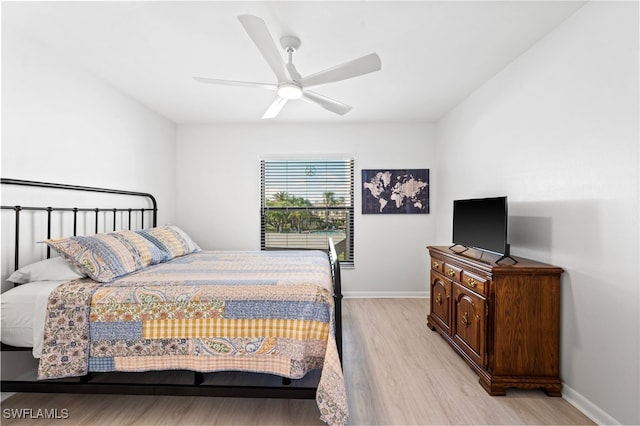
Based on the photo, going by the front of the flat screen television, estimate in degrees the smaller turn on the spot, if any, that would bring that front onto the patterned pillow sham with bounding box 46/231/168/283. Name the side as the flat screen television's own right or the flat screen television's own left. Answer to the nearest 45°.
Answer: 0° — it already faces it

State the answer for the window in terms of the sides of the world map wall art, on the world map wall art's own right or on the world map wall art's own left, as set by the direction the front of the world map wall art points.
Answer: on the world map wall art's own right

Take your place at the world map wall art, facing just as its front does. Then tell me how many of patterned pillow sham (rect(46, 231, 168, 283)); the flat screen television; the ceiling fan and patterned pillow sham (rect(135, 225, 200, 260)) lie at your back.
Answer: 0

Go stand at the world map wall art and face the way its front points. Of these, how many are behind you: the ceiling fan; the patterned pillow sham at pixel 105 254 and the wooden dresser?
0

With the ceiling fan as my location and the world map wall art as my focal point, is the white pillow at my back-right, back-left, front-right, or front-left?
back-left

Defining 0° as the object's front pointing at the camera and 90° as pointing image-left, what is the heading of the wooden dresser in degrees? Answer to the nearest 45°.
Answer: approximately 45°

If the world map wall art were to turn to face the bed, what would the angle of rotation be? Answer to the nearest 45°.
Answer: approximately 45° to its right

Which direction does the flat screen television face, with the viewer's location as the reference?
facing the viewer and to the left of the viewer

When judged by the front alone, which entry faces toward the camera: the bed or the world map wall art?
the world map wall art

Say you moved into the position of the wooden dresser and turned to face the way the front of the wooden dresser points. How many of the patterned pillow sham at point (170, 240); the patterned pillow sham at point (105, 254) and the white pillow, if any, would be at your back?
0

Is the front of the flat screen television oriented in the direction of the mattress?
yes

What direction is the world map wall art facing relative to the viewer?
toward the camera

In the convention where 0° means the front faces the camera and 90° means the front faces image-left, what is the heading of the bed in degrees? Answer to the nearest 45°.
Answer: approximately 270°

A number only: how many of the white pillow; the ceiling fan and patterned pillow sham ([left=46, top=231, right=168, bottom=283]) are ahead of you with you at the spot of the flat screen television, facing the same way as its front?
3

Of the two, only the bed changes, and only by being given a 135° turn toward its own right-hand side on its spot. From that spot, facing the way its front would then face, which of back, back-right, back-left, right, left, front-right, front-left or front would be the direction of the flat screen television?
back-left

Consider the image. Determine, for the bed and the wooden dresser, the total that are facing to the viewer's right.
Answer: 1
